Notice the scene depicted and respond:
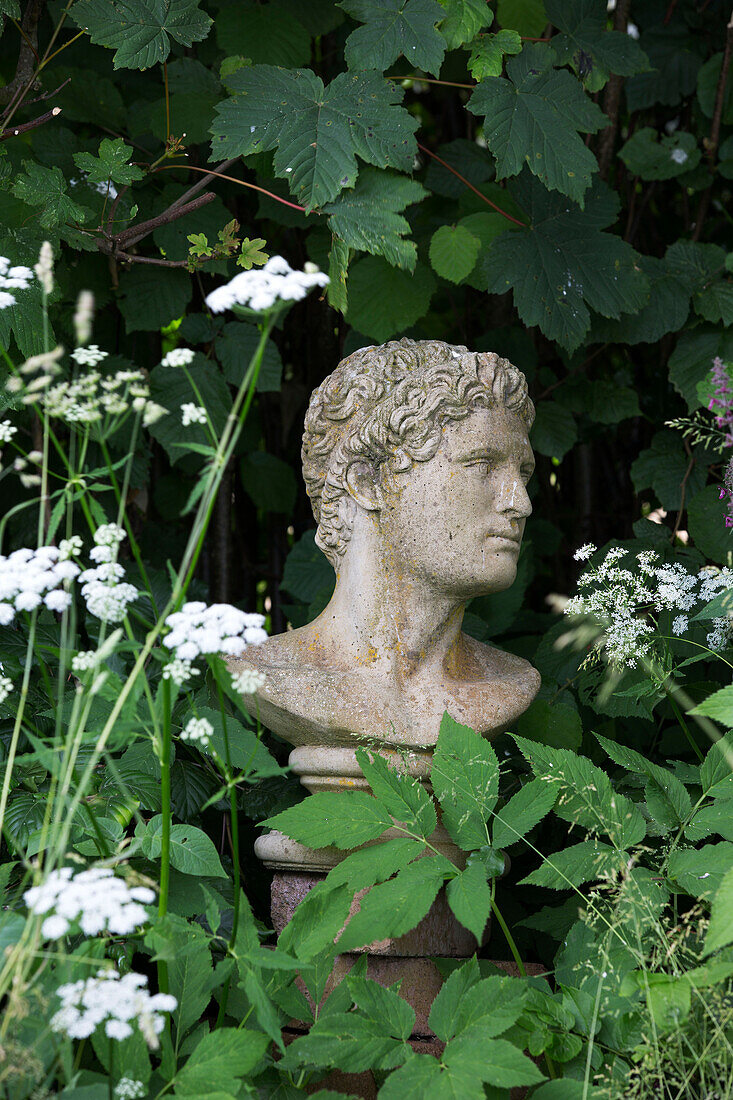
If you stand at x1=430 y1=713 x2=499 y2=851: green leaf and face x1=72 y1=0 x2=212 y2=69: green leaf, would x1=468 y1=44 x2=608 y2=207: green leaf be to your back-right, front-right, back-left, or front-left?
front-right

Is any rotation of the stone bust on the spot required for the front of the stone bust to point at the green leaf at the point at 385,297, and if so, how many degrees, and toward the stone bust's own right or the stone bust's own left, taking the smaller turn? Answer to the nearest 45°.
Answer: approximately 135° to the stone bust's own left

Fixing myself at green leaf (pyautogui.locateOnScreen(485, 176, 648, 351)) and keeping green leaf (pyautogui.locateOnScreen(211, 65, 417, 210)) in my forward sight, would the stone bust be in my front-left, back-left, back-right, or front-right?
front-left

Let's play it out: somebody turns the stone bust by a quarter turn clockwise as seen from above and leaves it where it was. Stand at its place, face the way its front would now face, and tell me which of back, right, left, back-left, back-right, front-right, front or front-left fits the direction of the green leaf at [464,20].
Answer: back-right

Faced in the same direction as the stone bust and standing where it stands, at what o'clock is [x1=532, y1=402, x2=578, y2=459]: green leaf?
The green leaf is roughly at 8 o'clock from the stone bust.

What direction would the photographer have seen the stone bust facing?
facing the viewer and to the right of the viewer

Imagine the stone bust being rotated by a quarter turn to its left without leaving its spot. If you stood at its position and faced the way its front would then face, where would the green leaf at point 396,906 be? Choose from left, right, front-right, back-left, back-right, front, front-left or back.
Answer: back-right

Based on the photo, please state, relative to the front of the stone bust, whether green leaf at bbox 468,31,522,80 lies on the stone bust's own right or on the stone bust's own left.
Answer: on the stone bust's own left

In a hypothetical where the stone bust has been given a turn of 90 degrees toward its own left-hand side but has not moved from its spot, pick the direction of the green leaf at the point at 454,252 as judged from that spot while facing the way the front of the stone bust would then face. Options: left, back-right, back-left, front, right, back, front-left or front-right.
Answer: front-left

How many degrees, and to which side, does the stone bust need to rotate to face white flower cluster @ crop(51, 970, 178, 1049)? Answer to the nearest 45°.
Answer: approximately 45° to its right

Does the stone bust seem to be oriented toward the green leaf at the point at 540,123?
no

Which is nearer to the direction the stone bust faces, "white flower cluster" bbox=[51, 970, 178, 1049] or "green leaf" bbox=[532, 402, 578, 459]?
the white flower cluster

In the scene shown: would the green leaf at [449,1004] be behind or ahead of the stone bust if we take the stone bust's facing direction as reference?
ahead

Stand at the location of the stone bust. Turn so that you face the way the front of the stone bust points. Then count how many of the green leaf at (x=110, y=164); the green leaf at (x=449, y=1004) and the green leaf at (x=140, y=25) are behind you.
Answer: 2

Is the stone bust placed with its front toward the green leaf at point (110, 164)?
no

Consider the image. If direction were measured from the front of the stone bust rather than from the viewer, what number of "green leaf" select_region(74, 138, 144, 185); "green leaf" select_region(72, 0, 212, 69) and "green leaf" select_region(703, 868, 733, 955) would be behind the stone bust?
2
